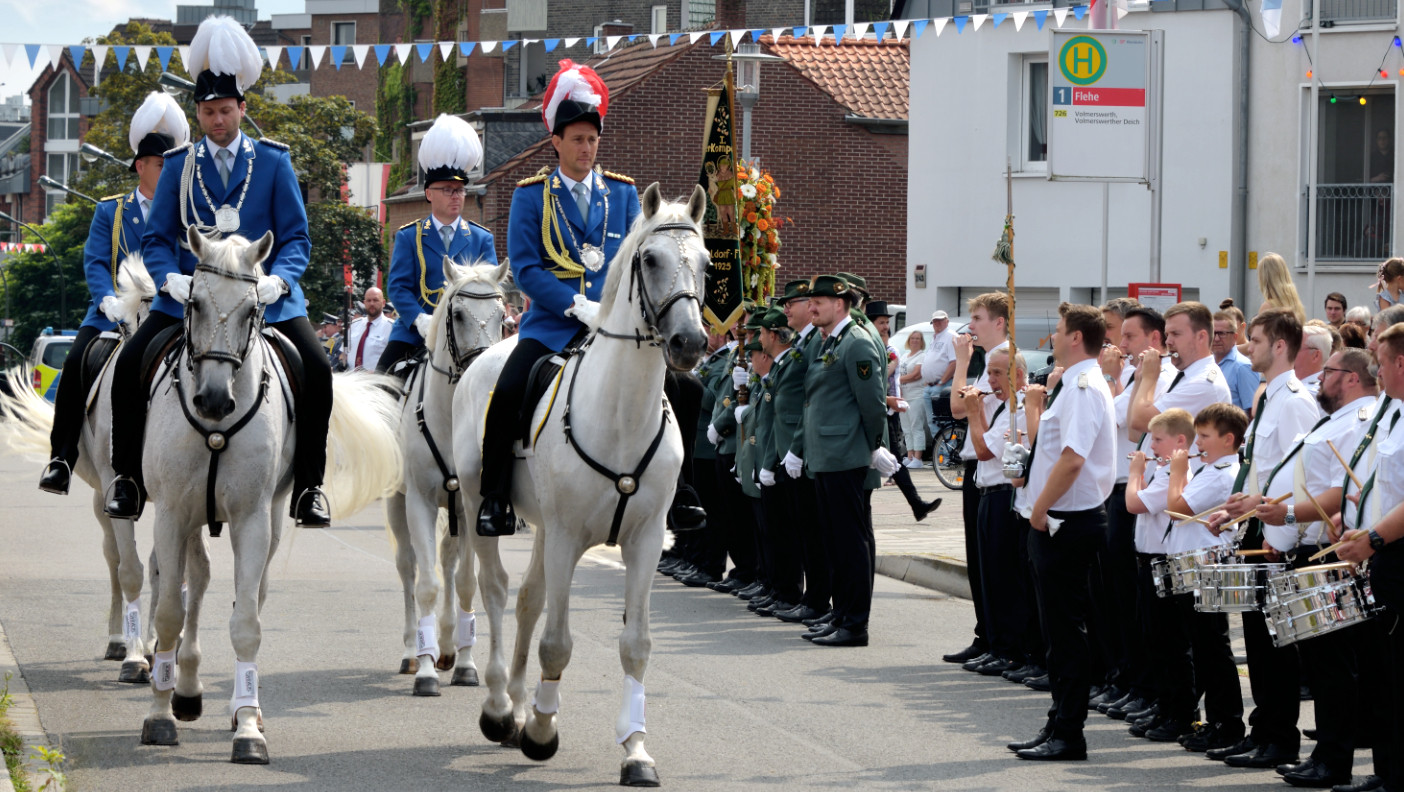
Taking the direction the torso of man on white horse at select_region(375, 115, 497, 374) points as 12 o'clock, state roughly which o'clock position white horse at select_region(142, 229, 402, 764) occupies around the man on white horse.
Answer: The white horse is roughly at 2 o'clock from the man on white horse.

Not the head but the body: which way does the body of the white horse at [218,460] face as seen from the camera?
toward the camera

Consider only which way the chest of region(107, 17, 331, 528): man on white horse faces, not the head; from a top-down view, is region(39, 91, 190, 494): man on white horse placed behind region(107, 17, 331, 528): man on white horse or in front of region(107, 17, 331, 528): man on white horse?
behind

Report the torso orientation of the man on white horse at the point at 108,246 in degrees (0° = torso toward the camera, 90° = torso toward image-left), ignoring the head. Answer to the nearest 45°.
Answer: approximately 315°

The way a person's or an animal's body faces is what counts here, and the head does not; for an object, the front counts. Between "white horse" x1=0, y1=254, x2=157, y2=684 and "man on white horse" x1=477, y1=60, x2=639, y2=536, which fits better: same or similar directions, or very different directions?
same or similar directions

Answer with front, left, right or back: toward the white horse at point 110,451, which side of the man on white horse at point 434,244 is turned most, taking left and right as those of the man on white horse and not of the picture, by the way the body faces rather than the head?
right

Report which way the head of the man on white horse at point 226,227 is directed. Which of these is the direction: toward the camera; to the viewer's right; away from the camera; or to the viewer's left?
toward the camera

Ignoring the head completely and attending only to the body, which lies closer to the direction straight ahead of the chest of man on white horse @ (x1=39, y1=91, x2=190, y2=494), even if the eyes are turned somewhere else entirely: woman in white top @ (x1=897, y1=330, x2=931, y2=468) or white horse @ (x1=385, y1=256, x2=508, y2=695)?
the white horse

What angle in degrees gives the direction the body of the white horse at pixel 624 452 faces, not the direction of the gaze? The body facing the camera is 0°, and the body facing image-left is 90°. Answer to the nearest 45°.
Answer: approximately 315°

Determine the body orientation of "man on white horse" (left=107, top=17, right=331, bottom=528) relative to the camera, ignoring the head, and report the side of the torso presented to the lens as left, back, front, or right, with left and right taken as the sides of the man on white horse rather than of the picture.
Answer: front

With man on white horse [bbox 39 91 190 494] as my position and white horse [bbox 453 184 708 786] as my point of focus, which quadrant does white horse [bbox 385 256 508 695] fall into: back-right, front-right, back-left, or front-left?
front-left

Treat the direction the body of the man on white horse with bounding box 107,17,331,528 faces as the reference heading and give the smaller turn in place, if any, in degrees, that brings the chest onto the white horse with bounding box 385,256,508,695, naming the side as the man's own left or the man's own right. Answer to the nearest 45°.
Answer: approximately 135° to the man's own left

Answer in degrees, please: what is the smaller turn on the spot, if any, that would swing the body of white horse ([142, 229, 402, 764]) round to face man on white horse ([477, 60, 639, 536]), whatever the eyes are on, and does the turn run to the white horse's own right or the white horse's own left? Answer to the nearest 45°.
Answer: approximately 90° to the white horse's own left
